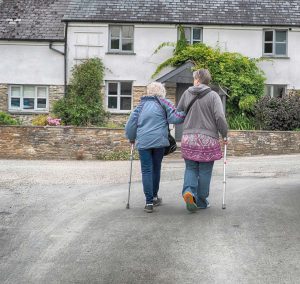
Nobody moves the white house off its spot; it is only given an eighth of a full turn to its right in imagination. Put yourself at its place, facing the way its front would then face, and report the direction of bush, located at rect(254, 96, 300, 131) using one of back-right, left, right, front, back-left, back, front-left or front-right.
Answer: left

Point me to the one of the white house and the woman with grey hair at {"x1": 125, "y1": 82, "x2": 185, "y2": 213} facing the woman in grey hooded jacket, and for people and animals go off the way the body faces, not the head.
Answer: the white house

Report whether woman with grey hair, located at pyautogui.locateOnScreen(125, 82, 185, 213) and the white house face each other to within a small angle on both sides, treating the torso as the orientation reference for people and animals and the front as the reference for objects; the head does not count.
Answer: yes

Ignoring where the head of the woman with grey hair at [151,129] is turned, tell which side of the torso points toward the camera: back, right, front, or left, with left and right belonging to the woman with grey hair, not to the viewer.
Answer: back

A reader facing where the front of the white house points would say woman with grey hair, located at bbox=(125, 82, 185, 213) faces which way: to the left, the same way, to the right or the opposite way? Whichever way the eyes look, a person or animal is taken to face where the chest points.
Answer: the opposite way

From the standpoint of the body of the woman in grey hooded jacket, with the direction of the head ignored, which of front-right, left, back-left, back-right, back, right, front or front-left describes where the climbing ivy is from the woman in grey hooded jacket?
front

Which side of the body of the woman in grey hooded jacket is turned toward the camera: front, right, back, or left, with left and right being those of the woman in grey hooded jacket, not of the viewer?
back

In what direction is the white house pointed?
toward the camera

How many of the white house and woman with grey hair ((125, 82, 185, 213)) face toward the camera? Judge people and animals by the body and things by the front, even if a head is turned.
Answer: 1

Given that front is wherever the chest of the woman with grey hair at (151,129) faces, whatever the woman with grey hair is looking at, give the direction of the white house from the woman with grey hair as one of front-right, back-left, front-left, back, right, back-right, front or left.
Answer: front

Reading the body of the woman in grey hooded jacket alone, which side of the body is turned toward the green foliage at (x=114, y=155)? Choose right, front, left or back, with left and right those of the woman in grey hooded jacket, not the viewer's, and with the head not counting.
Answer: front

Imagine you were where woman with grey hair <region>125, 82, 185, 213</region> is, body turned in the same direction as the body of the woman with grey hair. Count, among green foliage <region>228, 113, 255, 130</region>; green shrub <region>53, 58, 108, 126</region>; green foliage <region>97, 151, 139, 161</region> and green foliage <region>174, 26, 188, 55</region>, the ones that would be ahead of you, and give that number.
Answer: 4

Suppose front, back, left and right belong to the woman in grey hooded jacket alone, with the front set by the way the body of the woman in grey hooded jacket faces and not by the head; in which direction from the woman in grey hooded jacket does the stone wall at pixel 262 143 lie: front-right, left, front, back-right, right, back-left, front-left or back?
front

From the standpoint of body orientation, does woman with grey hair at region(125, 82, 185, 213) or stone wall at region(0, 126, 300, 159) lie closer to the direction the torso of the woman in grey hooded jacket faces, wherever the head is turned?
the stone wall

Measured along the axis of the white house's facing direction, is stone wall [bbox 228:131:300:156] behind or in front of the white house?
in front

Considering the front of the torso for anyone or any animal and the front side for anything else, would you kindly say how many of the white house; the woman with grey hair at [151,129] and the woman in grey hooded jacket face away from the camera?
2
